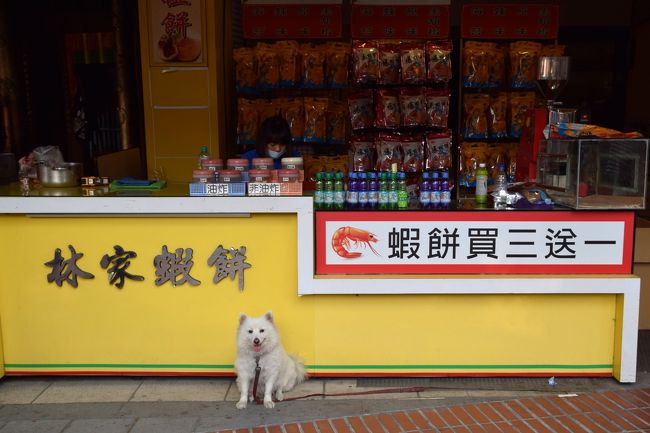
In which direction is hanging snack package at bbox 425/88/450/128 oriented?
toward the camera

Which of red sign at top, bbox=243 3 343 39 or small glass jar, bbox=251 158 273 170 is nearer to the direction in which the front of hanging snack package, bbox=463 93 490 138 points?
the small glass jar

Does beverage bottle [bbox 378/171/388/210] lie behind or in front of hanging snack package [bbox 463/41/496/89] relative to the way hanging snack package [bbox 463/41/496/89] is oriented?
in front

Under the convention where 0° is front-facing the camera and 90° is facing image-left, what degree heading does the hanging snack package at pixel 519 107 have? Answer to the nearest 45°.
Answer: approximately 0°

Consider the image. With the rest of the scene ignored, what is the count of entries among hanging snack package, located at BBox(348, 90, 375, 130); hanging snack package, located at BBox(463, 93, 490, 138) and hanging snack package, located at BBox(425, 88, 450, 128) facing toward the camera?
3

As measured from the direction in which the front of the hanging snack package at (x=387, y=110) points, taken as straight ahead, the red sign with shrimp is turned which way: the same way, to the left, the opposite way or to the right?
the same way

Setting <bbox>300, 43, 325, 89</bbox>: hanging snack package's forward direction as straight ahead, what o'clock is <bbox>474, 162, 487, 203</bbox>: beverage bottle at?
The beverage bottle is roughly at 11 o'clock from the hanging snack package.

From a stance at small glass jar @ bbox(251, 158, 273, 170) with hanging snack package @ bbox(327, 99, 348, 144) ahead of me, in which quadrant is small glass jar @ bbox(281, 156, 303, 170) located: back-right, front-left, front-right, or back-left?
front-right

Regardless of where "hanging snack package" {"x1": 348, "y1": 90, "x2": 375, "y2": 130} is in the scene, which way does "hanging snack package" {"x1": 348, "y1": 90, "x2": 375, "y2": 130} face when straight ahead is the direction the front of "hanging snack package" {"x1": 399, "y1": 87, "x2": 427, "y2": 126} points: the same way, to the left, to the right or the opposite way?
the same way

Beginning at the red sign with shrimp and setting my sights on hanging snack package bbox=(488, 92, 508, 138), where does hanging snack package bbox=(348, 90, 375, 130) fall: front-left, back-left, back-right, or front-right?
front-left

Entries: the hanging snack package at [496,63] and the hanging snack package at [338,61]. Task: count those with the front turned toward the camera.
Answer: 2

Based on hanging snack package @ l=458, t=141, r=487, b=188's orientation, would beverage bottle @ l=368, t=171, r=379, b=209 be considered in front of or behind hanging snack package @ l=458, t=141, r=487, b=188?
in front

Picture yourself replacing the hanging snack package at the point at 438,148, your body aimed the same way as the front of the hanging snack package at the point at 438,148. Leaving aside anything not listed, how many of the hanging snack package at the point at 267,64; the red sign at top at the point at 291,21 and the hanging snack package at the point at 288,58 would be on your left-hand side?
0

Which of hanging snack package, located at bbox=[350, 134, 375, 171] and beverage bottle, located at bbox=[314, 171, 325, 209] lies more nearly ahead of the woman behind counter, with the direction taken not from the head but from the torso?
the beverage bottle

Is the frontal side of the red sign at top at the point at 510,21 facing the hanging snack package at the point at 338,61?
no

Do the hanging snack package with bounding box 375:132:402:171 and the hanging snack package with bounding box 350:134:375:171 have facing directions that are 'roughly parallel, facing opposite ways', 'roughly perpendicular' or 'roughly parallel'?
roughly parallel

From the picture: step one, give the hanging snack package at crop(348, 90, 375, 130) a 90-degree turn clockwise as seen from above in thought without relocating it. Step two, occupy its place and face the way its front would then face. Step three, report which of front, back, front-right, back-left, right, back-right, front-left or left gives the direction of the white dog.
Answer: left

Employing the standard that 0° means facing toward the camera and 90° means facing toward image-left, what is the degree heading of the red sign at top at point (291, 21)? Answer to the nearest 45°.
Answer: approximately 0°

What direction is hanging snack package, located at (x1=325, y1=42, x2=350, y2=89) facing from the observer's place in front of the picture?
facing the viewer
